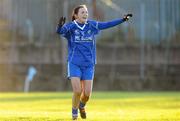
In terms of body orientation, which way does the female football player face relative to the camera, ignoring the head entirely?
toward the camera

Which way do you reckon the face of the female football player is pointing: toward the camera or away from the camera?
toward the camera
